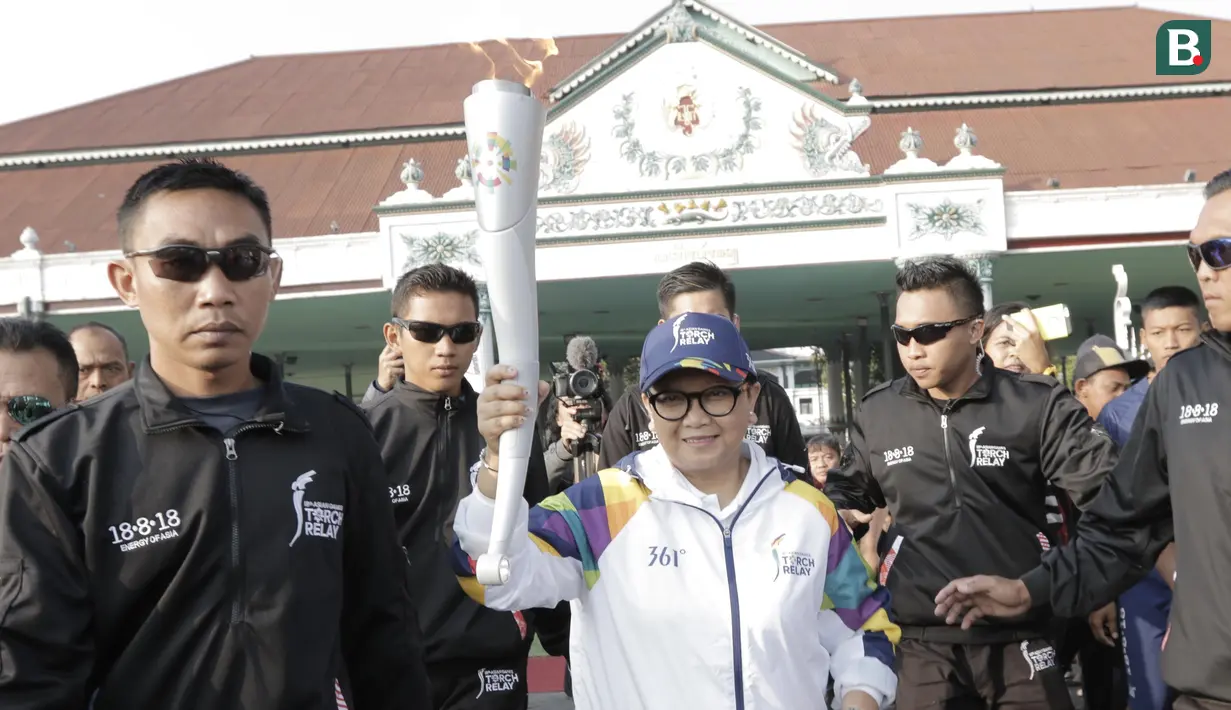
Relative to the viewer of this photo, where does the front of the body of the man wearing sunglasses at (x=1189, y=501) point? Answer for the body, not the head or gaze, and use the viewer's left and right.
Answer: facing the viewer

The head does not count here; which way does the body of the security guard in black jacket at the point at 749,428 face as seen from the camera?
toward the camera

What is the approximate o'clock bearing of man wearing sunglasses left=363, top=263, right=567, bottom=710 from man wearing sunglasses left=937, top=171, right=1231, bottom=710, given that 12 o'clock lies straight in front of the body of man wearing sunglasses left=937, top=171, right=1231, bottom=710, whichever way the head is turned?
man wearing sunglasses left=363, top=263, right=567, bottom=710 is roughly at 3 o'clock from man wearing sunglasses left=937, top=171, right=1231, bottom=710.

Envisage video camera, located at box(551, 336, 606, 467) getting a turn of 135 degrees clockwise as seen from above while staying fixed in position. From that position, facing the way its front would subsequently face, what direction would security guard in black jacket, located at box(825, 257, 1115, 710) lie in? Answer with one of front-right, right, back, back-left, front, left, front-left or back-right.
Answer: back

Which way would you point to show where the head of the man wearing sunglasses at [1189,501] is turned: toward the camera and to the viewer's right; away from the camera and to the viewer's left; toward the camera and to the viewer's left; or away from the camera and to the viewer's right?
toward the camera and to the viewer's left

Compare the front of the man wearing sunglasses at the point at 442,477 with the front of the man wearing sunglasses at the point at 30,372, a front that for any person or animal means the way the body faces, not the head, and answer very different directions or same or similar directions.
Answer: same or similar directions

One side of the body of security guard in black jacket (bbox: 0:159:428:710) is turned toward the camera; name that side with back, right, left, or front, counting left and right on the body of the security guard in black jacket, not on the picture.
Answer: front

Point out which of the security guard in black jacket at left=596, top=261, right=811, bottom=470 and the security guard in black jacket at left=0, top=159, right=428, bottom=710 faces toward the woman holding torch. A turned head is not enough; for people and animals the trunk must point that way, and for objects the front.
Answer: the security guard in black jacket at left=596, top=261, right=811, bottom=470

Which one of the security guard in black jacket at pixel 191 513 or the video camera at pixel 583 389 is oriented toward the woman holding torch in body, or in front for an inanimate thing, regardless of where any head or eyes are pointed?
the video camera

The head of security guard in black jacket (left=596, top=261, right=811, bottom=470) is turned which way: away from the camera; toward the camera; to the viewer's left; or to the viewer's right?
toward the camera

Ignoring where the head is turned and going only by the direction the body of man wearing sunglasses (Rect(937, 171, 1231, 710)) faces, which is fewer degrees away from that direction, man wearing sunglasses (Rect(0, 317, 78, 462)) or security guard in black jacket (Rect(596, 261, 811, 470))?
the man wearing sunglasses

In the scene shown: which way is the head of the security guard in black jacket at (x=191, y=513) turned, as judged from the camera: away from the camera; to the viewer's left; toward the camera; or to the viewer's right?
toward the camera

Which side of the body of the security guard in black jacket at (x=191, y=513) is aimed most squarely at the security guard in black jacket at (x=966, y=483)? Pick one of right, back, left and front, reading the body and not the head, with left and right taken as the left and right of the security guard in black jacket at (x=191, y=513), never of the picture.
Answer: left

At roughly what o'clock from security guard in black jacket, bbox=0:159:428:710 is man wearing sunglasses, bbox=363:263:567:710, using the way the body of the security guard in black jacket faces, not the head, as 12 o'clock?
The man wearing sunglasses is roughly at 7 o'clock from the security guard in black jacket.

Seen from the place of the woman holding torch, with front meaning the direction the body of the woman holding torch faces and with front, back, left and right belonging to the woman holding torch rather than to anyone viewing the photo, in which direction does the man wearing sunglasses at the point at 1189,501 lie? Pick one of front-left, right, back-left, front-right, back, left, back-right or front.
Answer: left

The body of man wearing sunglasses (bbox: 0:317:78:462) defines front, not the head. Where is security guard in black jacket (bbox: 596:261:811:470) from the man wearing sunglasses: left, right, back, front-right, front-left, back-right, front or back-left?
left
